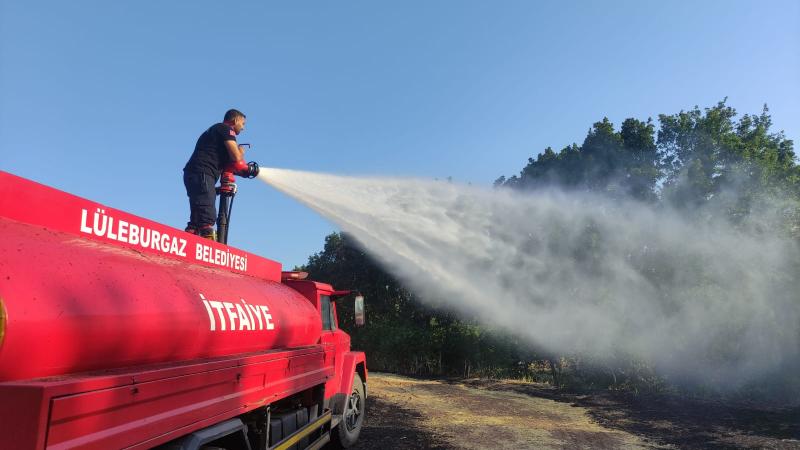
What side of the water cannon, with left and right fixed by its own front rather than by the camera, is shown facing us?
right

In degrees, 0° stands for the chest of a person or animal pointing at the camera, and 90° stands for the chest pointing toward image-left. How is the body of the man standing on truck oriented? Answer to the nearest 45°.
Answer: approximately 270°

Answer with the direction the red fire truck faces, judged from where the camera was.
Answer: facing away from the viewer and to the right of the viewer
